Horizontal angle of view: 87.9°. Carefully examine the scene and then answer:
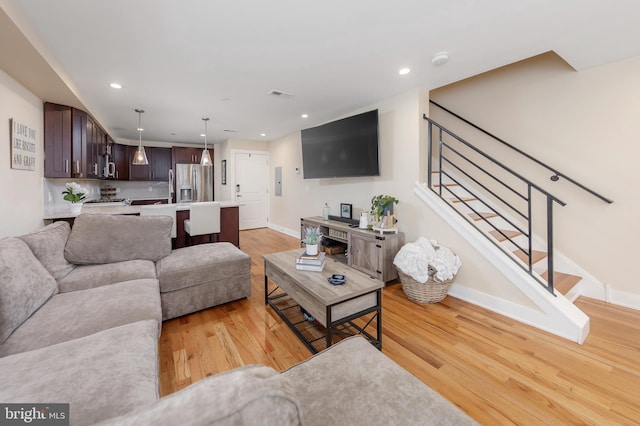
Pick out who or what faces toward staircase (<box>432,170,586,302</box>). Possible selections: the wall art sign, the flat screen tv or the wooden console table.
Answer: the wall art sign

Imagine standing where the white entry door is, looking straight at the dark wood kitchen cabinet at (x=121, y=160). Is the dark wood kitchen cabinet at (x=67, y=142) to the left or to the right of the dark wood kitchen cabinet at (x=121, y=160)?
left

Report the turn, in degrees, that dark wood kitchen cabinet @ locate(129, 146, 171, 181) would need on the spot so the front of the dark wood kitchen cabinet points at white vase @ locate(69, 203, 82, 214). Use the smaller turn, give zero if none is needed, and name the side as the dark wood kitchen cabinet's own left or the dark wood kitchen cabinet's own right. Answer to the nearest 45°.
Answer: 0° — it already faces it

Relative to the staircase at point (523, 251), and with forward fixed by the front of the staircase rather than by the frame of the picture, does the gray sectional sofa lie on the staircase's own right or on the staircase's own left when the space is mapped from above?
on the staircase's own right

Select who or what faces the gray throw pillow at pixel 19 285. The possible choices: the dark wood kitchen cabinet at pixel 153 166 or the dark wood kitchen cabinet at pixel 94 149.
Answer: the dark wood kitchen cabinet at pixel 153 166

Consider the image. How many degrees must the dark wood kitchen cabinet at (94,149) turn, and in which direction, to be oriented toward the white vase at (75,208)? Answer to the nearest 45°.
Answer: approximately 90° to its right

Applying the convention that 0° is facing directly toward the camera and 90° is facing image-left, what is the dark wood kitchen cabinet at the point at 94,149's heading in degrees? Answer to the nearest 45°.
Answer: approximately 270°

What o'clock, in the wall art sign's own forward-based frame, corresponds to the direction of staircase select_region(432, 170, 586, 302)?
The staircase is roughly at 12 o'clock from the wall art sign.

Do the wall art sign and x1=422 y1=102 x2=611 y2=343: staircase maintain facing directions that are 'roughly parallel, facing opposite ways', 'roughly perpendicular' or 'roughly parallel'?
roughly perpendicular

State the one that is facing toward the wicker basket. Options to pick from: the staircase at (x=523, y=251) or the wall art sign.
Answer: the wall art sign

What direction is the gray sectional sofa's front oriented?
to the viewer's right

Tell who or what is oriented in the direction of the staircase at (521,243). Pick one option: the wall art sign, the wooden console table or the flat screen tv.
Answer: the wall art sign

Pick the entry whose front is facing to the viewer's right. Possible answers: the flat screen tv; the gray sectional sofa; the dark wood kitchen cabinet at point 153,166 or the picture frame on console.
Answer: the gray sectional sofa

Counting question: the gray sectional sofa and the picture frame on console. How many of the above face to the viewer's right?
1

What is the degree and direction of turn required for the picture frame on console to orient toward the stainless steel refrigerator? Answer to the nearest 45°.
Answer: approximately 90° to its right
